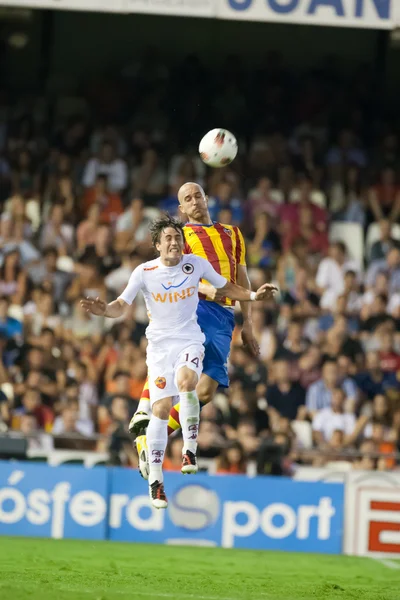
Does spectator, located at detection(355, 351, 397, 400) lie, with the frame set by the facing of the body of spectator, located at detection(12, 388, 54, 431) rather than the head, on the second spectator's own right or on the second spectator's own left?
on the second spectator's own left

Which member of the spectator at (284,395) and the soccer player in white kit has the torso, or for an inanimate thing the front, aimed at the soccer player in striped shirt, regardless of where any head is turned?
the spectator

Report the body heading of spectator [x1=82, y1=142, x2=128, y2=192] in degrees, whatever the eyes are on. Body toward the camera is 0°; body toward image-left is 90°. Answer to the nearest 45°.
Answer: approximately 0°
